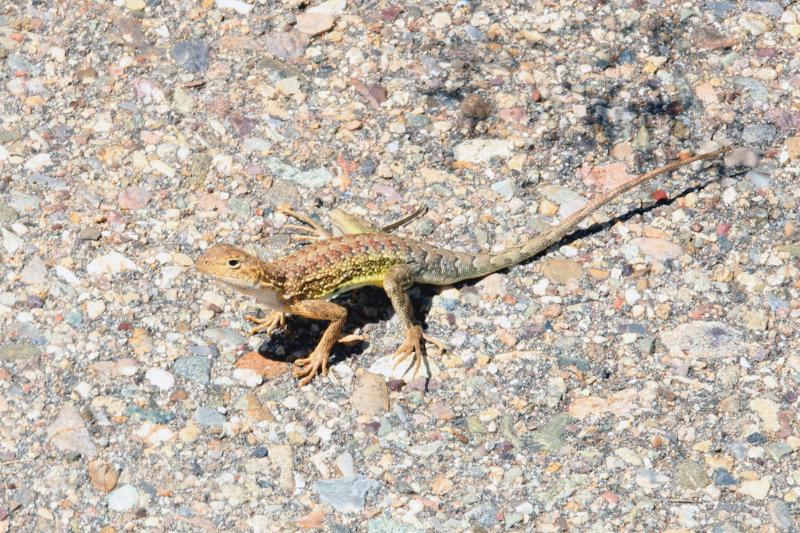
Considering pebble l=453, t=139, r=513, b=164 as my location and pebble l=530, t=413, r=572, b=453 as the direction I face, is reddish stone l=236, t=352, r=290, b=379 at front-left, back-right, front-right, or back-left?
front-right

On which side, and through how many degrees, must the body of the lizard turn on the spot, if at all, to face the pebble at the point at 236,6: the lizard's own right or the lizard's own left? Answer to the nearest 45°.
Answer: approximately 90° to the lizard's own right

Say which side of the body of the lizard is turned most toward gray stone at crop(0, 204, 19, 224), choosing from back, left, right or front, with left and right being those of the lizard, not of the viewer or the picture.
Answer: front

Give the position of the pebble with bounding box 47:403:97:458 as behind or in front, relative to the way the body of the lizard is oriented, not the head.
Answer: in front

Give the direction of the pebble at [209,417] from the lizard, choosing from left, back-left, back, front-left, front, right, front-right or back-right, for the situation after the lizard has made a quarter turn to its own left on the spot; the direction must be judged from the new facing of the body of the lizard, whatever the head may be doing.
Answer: front-right

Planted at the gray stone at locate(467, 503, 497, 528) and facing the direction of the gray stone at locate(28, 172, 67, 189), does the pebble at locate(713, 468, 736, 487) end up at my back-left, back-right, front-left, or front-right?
back-right

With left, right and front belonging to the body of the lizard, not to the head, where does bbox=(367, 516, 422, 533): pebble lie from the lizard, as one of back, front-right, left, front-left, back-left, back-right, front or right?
left

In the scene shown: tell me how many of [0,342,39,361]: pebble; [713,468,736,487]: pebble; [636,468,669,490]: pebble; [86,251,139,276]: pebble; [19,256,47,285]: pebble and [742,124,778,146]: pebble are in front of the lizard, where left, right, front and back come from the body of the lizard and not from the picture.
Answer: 3

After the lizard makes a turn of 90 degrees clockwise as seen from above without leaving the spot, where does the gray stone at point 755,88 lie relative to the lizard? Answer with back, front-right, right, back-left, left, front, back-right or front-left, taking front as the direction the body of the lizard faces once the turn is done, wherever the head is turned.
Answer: front-right

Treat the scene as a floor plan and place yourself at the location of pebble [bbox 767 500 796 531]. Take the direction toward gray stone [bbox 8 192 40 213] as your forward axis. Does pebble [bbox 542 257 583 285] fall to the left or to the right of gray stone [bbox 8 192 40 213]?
right

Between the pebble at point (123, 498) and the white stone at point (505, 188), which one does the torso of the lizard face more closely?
the pebble

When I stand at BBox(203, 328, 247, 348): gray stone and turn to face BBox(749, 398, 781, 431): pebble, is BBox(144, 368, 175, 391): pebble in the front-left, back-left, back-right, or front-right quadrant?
back-right

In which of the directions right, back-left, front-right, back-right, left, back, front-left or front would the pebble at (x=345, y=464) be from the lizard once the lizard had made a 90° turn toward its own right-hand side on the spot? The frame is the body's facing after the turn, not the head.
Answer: back

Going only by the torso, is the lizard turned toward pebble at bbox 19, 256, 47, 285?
yes

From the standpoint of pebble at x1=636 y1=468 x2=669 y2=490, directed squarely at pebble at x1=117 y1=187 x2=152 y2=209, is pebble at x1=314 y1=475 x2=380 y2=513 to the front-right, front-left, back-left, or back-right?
front-left

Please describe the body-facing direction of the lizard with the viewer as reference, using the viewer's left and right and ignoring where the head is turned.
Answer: facing to the left of the viewer

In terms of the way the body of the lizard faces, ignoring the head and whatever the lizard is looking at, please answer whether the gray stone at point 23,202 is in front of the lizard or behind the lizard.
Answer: in front

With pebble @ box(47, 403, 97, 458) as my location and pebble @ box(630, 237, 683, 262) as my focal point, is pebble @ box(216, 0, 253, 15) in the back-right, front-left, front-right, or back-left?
front-left

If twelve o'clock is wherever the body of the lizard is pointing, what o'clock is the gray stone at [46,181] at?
The gray stone is roughly at 1 o'clock from the lizard.

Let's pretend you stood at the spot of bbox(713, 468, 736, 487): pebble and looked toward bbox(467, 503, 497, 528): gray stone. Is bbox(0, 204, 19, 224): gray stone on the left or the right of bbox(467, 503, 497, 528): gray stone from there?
right

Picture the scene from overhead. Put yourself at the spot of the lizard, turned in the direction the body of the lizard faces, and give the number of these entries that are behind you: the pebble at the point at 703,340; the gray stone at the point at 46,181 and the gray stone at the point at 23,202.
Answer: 1
